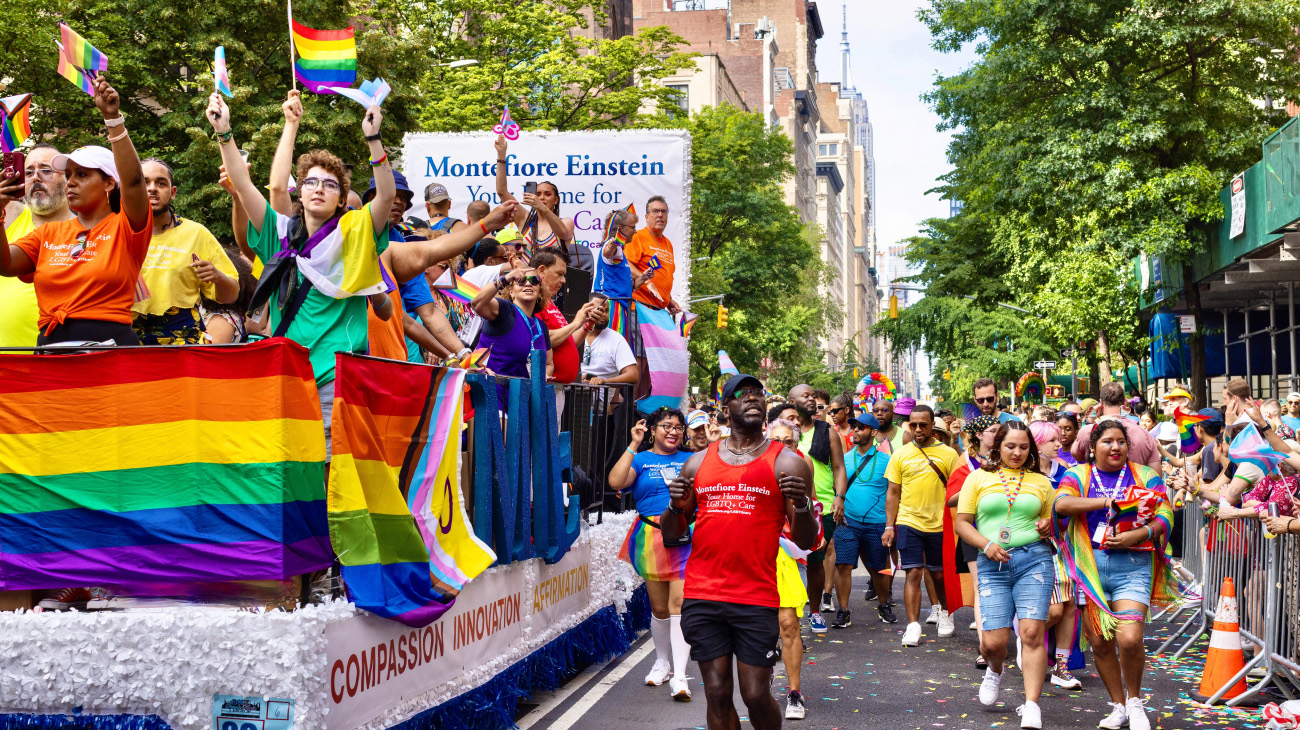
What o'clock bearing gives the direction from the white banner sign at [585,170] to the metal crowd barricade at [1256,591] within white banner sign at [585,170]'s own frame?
The metal crowd barricade is roughly at 11 o'clock from the white banner sign.

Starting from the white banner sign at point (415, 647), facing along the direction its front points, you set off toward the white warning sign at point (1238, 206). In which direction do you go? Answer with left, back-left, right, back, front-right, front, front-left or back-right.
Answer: left

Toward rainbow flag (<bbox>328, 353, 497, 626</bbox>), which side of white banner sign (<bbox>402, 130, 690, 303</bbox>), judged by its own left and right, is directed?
front

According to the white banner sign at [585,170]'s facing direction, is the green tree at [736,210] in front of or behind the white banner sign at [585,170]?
behind

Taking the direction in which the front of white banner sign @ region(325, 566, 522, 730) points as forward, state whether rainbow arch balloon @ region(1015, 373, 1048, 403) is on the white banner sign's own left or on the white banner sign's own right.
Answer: on the white banner sign's own left

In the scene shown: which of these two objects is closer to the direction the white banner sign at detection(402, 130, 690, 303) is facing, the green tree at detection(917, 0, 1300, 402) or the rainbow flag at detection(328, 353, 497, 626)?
the rainbow flag

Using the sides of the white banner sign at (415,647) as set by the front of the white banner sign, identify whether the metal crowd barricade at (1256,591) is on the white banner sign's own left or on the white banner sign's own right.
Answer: on the white banner sign's own left

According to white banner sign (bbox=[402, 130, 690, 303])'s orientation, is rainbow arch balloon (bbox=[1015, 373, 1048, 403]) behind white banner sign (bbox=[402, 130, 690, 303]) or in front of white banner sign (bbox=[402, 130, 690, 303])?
behind

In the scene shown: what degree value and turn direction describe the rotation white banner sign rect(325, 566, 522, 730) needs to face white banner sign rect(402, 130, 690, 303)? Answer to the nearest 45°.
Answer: approximately 135° to its left

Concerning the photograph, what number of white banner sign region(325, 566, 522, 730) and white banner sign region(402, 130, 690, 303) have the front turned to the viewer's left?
0

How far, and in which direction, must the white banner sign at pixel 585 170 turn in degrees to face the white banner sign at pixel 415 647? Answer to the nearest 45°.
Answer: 0° — it already faces it

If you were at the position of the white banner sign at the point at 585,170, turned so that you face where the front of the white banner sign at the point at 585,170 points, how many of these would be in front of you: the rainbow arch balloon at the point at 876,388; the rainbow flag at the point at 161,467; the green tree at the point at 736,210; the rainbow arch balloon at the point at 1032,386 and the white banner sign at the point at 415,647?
2

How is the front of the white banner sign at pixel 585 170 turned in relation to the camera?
facing the viewer

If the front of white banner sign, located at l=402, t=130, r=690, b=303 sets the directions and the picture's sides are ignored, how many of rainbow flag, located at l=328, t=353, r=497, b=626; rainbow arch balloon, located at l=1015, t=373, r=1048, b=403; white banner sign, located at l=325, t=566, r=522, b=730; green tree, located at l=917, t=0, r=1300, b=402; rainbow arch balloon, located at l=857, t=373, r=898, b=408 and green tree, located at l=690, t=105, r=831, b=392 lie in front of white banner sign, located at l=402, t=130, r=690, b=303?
2

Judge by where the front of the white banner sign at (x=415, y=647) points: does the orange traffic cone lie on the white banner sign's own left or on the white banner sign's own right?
on the white banner sign's own left

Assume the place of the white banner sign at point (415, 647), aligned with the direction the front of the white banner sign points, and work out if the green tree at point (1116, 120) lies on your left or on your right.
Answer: on your left

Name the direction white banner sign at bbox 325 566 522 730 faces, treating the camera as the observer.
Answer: facing the viewer and to the right of the viewer
